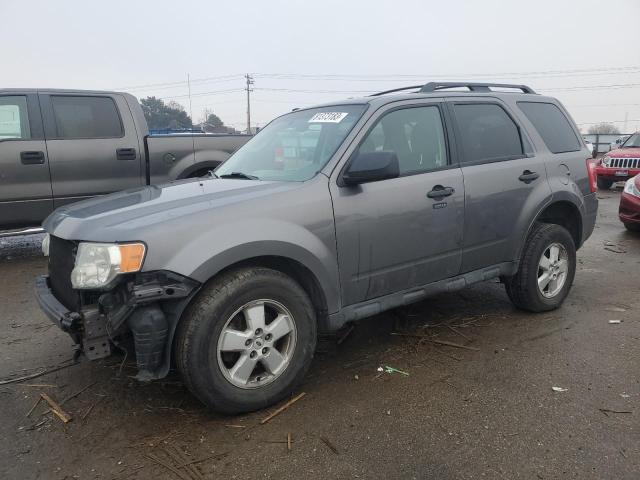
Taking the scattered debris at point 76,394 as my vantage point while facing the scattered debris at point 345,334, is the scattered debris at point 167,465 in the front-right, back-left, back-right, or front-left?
front-right

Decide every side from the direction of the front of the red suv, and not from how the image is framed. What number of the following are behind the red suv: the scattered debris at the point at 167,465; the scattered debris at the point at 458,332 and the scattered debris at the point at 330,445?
0

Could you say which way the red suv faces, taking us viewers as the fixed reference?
facing the viewer and to the left of the viewer

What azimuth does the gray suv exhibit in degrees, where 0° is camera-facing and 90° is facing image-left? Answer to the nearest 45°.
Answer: approximately 45°

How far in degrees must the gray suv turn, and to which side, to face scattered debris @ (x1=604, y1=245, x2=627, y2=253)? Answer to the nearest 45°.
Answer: approximately 180°

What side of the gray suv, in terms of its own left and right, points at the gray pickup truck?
right

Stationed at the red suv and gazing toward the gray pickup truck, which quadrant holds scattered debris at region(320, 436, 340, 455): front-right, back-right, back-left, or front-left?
front-left

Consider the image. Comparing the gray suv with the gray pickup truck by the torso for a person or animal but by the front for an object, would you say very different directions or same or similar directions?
same or similar directions

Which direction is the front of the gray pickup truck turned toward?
to the viewer's left

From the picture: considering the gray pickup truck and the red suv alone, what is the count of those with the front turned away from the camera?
0

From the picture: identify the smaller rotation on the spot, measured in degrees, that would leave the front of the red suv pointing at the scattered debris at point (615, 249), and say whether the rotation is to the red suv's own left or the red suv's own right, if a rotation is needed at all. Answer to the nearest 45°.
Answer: approximately 45° to the red suv's own left

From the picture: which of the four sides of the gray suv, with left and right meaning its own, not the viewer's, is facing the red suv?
back

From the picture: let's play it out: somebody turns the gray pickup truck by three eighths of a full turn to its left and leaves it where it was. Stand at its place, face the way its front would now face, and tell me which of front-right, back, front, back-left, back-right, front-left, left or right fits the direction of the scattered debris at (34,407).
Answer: front-right

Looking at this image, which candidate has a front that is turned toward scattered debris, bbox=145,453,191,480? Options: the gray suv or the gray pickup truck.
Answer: the gray suv

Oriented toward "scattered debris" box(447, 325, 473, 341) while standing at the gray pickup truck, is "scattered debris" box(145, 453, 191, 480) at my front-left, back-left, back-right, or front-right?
front-right

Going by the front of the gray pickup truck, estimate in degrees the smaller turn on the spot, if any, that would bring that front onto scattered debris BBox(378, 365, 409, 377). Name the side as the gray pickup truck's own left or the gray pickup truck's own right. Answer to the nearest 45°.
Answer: approximately 135° to the gray pickup truck's own left

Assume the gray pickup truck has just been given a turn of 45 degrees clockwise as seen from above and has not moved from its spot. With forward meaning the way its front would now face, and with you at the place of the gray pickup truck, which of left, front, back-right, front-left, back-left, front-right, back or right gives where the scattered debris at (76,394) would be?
back-left
